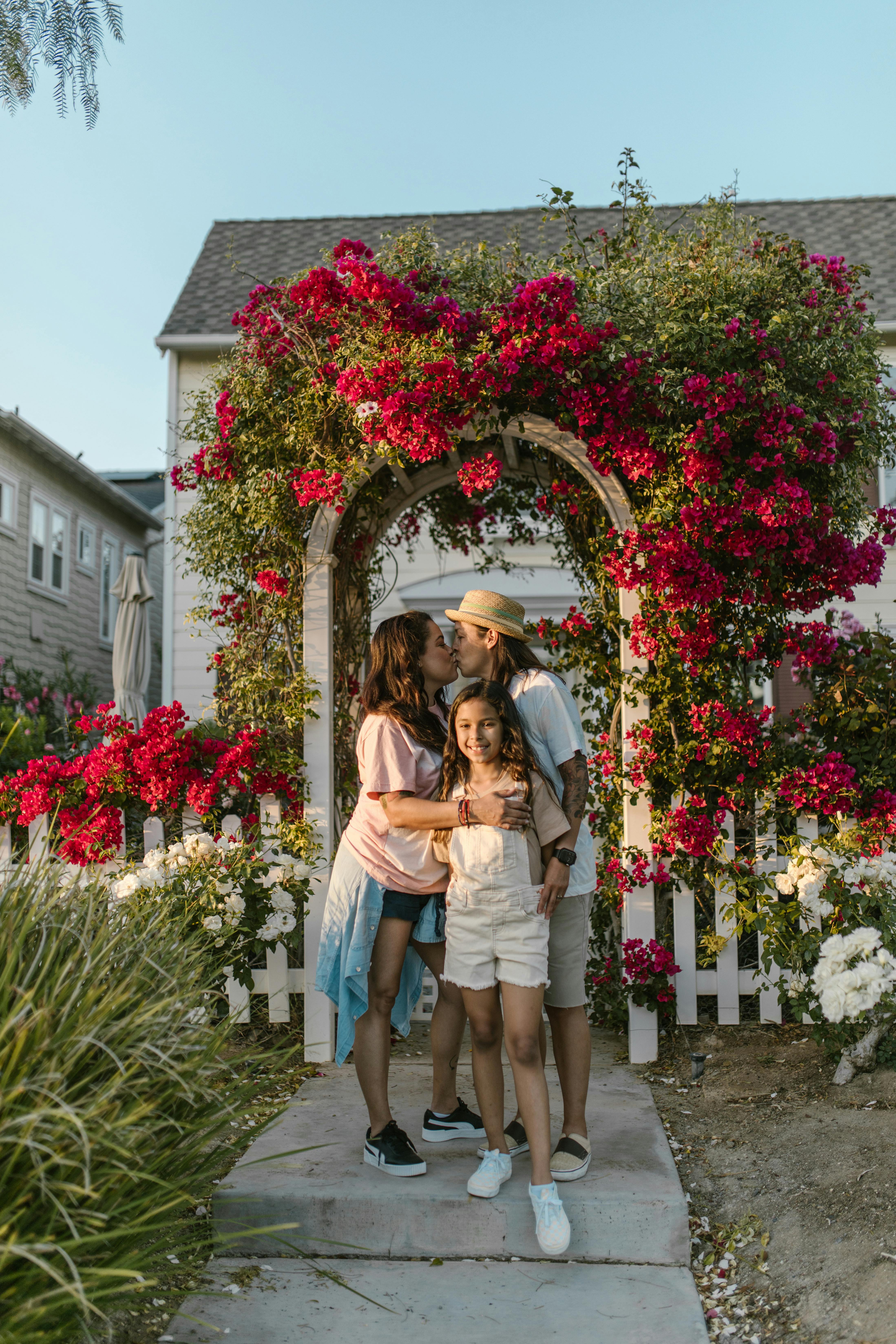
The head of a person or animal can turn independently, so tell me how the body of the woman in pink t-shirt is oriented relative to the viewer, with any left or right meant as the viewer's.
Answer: facing to the right of the viewer

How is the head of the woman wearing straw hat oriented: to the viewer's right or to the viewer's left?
to the viewer's left

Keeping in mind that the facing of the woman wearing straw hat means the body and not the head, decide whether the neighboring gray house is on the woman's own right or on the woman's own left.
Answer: on the woman's own right

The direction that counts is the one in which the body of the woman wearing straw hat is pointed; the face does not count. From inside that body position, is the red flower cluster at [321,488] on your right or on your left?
on your right

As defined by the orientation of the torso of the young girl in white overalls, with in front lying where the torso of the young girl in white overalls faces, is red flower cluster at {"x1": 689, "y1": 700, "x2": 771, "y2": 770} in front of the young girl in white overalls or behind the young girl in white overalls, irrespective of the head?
behind

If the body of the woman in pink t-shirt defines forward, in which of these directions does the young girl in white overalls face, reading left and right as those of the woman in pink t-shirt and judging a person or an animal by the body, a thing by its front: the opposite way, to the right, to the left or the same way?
to the right
